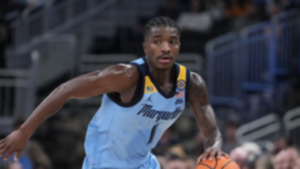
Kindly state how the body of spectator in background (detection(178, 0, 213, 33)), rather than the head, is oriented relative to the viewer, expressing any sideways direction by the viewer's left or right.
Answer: facing the viewer

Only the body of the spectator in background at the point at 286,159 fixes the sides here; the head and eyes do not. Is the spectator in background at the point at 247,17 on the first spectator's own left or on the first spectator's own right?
on the first spectator's own right

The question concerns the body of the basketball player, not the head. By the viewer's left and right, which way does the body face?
facing the viewer and to the right of the viewer

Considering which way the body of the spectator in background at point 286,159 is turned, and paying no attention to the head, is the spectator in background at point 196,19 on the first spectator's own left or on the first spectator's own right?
on the first spectator's own right

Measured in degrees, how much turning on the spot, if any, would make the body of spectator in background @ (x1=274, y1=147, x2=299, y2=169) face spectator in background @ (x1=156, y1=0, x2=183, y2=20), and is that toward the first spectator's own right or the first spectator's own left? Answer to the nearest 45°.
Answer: approximately 90° to the first spectator's own right

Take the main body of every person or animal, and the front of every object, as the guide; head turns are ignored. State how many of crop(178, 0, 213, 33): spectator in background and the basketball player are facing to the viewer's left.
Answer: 0
